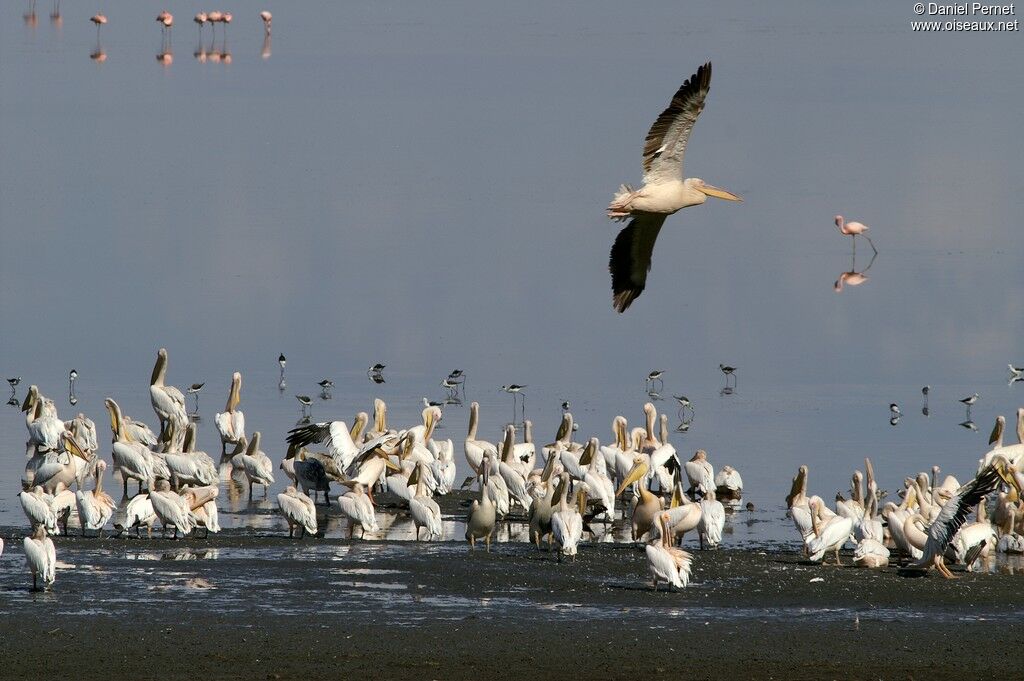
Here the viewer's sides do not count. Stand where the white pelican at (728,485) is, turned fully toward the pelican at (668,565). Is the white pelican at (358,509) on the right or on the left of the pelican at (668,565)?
right

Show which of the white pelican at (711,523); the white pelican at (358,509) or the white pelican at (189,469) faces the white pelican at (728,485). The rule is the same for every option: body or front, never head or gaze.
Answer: the white pelican at (711,523)

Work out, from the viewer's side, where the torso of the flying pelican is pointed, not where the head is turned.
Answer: to the viewer's right

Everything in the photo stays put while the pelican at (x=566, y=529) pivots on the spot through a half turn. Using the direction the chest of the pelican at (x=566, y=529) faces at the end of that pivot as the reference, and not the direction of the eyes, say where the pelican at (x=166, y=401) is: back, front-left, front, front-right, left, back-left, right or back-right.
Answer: back-right

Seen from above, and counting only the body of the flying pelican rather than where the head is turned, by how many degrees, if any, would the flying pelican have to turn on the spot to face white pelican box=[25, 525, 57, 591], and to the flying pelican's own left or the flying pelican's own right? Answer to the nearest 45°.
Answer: approximately 180°

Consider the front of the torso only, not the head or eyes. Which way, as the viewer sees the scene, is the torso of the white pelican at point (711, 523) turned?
away from the camera

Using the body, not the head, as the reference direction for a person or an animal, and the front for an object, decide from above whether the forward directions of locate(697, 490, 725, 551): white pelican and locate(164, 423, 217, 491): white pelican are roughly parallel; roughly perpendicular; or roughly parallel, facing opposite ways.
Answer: roughly perpendicular

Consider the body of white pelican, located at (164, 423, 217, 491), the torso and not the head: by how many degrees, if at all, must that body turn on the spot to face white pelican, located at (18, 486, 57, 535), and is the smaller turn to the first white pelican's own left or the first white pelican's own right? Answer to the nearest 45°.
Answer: approximately 45° to the first white pelican's own left

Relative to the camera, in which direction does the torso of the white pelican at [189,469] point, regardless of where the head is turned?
to the viewer's left

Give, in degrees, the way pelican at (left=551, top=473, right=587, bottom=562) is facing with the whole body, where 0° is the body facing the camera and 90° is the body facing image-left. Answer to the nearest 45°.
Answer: approximately 180°
